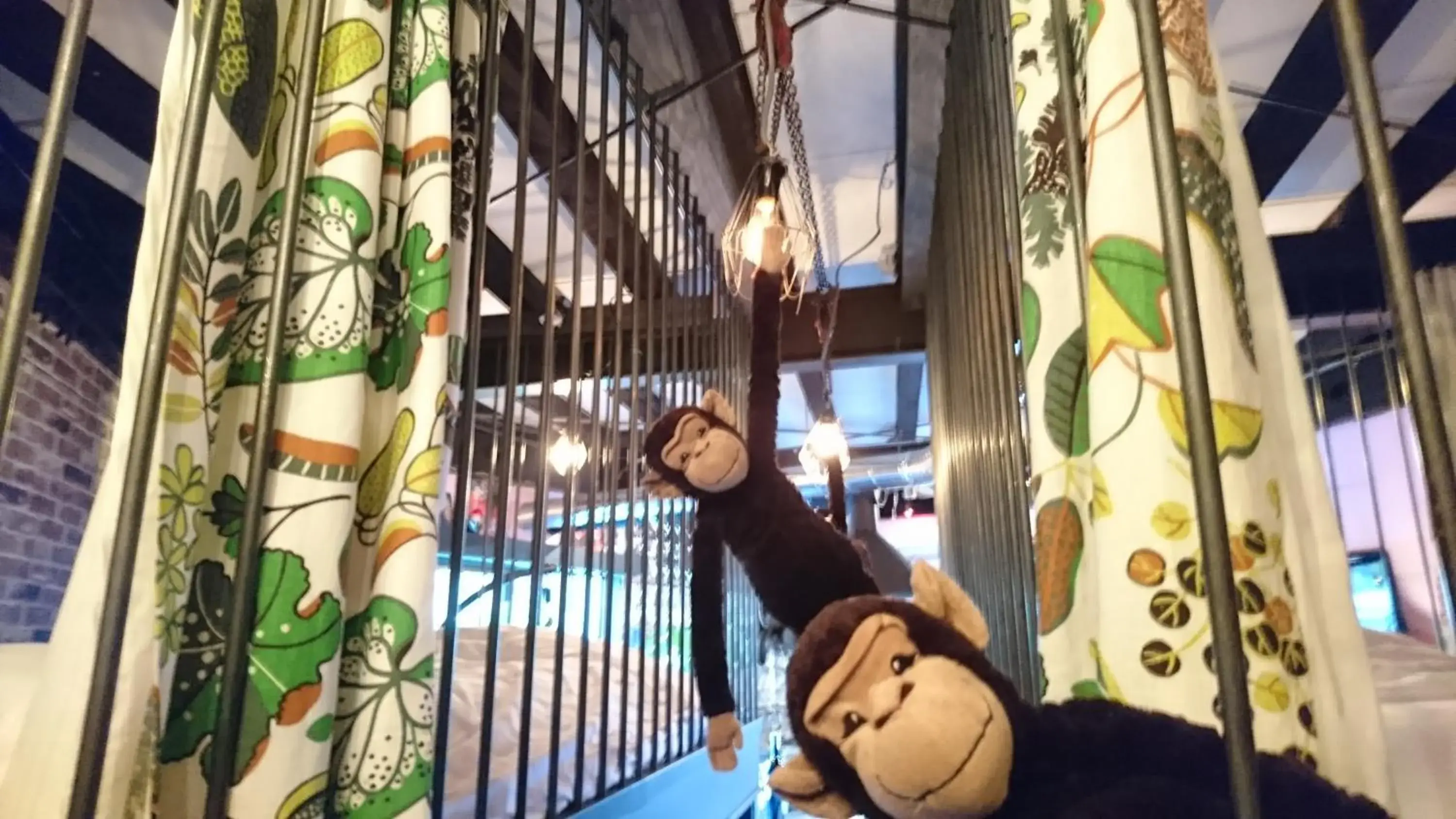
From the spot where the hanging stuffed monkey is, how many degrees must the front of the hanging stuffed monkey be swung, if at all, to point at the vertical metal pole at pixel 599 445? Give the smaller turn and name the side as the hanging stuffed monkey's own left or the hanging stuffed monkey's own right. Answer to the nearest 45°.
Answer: approximately 135° to the hanging stuffed monkey's own right

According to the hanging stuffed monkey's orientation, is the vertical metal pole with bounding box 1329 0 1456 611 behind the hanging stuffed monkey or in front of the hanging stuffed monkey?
in front

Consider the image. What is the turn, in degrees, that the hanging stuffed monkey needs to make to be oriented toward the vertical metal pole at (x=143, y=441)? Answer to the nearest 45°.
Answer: approximately 45° to its right

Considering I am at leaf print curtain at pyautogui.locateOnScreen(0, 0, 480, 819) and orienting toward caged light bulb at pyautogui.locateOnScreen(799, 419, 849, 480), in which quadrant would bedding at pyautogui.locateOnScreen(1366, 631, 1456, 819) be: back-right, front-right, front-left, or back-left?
front-right

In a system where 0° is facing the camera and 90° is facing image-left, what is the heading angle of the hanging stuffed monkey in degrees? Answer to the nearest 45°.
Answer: approximately 0°

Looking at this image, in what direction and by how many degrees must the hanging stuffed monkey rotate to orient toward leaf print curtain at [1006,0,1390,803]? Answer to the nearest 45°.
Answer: approximately 45° to its left

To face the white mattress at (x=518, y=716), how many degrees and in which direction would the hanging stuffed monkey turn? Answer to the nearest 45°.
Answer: approximately 135° to its right

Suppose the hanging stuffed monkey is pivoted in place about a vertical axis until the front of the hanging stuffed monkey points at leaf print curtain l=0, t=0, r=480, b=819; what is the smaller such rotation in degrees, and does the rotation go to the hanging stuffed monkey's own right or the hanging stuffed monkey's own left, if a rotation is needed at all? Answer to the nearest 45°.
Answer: approximately 45° to the hanging stuffed monkey's own right

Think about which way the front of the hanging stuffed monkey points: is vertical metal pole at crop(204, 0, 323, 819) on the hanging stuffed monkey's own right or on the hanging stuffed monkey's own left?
on the hanging stuffed monkey's own right

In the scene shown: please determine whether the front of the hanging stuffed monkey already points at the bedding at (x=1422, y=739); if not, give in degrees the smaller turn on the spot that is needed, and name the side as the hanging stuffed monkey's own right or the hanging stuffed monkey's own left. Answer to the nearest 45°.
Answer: approximately 90° to the hanging stuffed monkey's own left

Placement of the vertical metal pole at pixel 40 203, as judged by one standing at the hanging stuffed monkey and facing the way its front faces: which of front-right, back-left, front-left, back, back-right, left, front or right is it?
front-right
